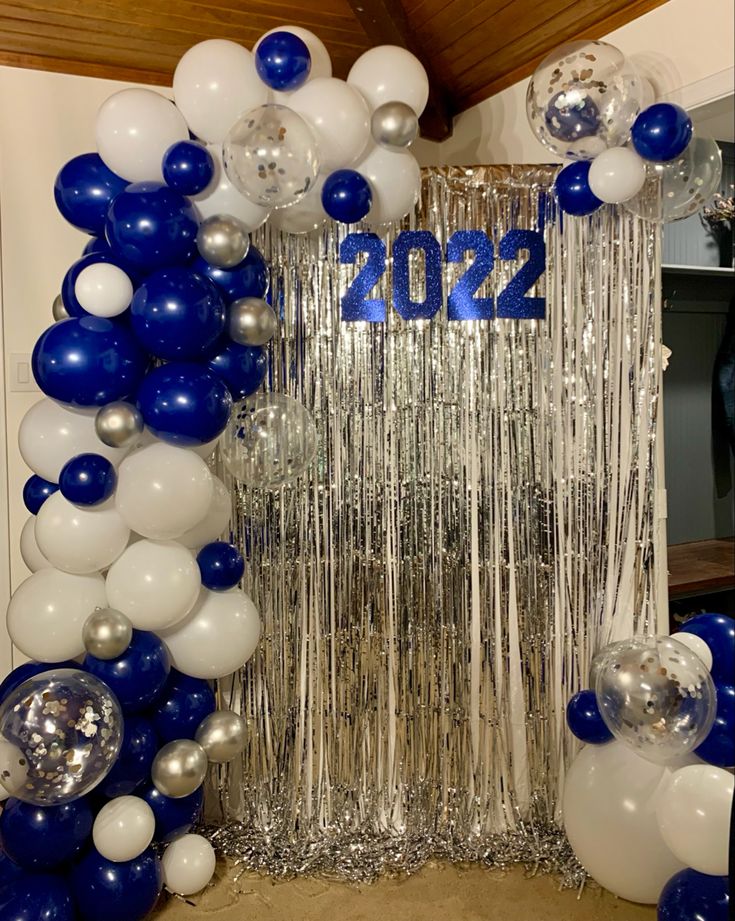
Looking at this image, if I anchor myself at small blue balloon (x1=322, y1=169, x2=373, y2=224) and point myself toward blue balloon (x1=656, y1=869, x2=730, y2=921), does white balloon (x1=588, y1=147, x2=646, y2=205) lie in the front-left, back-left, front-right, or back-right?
front-left

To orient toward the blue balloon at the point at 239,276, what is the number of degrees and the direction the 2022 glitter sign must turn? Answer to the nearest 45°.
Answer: approximately 45° to its right

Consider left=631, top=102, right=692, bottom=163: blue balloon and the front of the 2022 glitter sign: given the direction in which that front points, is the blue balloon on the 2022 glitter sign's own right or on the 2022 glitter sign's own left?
on the 2022 glitter sign's own left

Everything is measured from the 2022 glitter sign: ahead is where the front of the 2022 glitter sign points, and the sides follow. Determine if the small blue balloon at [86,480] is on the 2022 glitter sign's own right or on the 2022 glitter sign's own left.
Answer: on the 2022 glitter sign's own right

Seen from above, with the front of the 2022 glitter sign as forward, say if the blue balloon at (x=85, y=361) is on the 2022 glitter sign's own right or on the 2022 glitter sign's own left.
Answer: on the 2022 glitter sign's own right

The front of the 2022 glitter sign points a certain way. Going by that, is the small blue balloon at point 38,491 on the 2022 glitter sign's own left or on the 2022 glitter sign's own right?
on the 2022 glitter sign's own right

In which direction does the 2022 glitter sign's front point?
toward the camera
